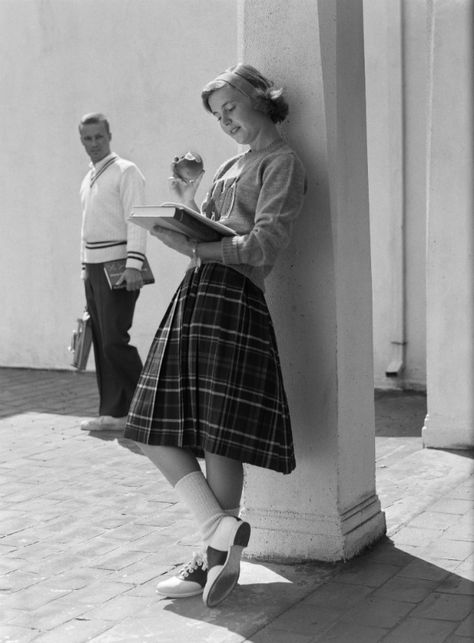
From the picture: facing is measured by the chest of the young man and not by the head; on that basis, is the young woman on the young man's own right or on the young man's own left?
on the young man's own left

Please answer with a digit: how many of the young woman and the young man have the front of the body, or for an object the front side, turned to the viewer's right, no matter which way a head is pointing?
0

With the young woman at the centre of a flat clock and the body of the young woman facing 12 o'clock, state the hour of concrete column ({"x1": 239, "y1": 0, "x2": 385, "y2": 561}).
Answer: The concrete column is roughly at 6 o'clock from the young woman.

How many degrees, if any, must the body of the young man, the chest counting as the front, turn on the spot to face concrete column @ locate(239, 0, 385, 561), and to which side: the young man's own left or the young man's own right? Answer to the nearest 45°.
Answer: approximately 45° to the young man's own left

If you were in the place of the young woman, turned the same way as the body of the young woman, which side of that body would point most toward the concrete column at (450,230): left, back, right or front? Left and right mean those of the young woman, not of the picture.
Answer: back

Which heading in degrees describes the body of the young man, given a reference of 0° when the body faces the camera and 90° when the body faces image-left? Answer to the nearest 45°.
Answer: approximately 45°

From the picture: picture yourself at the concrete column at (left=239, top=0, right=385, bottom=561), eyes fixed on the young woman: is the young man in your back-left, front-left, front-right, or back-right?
back-right

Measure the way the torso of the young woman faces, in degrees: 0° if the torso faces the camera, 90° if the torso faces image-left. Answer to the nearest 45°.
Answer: approximately 45°
